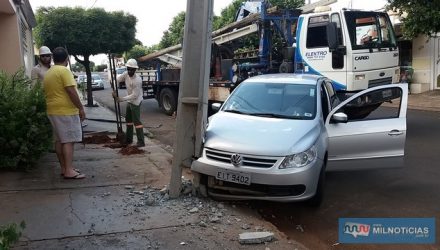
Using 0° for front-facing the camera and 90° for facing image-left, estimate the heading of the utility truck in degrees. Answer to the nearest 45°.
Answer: approximately 315°

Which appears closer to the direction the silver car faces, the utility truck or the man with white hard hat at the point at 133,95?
the man with white hard hat

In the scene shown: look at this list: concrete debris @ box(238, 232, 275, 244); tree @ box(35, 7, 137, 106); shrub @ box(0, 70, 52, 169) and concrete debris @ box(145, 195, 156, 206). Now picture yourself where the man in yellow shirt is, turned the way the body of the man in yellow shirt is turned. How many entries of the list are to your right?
2

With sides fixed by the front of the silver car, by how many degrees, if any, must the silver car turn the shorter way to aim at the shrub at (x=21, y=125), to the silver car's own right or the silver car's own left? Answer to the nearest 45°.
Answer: approximately 45° to the silver car's own right

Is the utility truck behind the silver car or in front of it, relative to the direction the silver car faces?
behind

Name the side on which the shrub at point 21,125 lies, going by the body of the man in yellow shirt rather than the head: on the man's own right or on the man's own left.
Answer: on the man's own left

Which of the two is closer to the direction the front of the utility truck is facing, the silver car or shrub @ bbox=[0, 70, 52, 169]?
the silver car

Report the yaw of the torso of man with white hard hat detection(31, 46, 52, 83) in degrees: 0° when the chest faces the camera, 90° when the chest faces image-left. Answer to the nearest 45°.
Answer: approximately 315°

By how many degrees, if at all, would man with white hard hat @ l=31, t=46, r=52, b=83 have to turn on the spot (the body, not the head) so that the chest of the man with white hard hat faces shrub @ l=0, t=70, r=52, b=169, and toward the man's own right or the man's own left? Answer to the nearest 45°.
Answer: approximately 45° to the man's own right

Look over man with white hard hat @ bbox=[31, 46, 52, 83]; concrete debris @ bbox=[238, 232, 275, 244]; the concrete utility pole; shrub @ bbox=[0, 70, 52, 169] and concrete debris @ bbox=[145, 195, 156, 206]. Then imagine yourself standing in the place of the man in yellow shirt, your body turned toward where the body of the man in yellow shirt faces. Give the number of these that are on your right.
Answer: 3

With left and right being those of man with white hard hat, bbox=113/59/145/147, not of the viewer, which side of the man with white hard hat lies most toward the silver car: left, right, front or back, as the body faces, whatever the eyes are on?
left

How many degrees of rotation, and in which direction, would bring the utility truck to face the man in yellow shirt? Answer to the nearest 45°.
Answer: approximately 90° to its right
